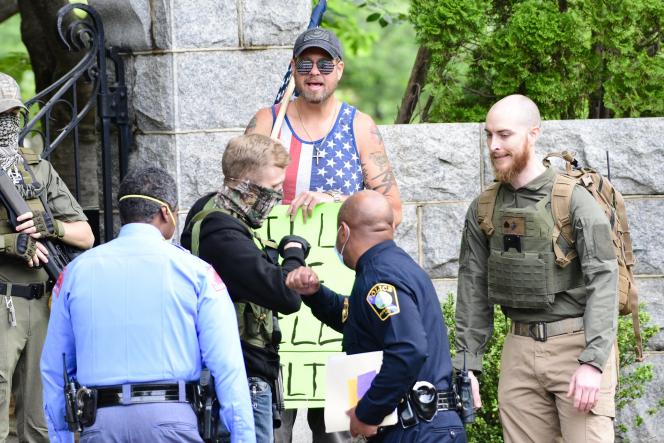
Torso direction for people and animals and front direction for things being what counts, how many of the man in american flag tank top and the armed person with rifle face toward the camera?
2

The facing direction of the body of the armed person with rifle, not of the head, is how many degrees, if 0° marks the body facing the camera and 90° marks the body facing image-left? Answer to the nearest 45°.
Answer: approximately 0°

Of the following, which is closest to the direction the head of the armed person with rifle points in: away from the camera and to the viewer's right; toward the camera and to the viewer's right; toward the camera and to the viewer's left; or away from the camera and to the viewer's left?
toward the camera and to the viewer's right
